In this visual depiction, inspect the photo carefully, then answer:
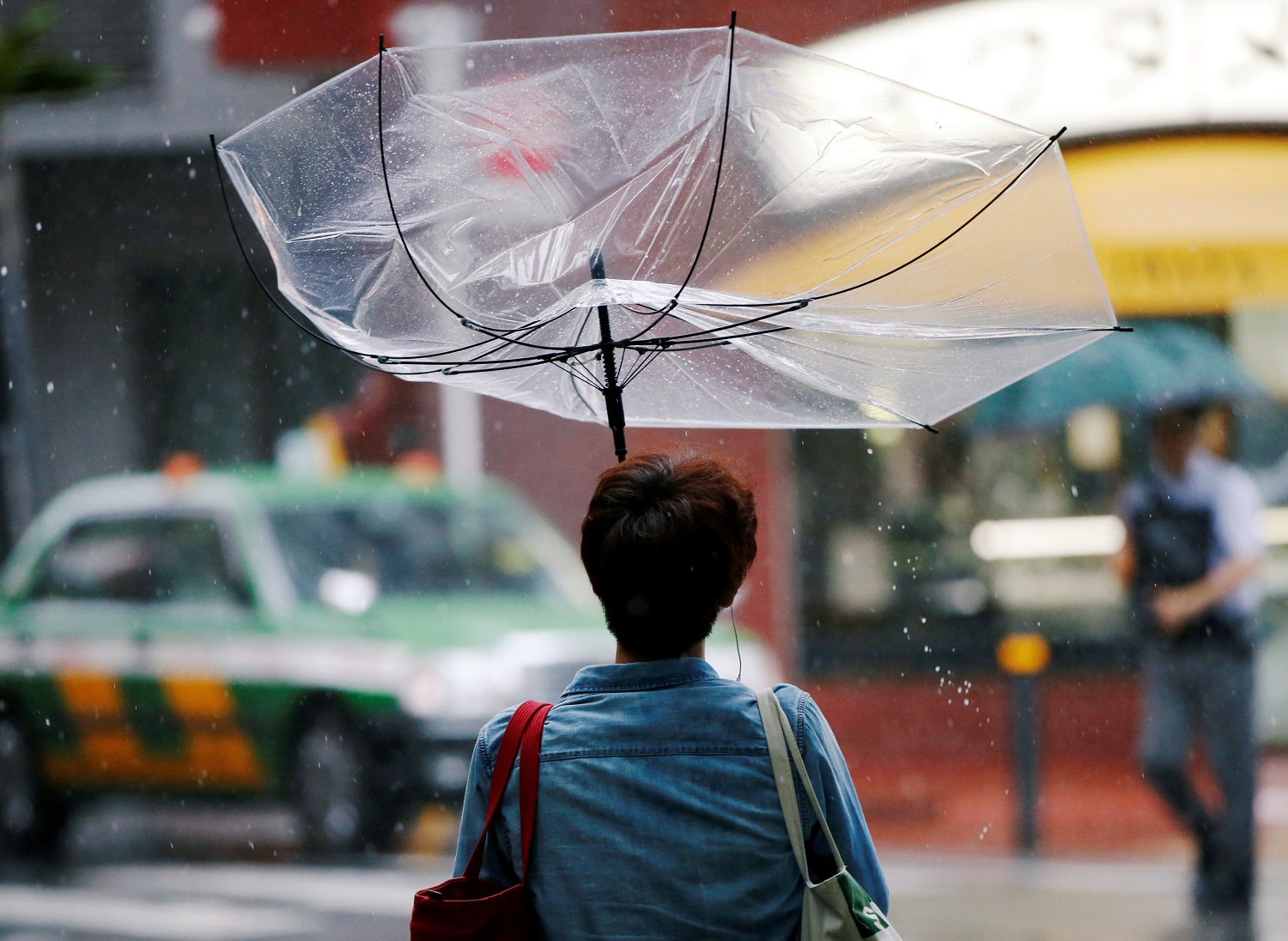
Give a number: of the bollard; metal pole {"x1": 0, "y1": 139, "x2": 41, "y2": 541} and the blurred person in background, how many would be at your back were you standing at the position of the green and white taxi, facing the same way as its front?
1

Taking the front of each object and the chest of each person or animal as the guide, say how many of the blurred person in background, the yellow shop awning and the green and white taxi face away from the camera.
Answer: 0

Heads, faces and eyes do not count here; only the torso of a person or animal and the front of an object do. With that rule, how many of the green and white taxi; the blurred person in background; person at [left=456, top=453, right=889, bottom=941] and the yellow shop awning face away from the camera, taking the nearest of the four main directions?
1

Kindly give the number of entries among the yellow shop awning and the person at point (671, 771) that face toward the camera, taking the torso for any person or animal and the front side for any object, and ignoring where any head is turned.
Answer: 1

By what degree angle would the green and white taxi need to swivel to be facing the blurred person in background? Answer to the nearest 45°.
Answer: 0° — it already faces them

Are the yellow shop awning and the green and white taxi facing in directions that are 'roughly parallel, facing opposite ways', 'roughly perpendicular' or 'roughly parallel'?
roughly perpendicular

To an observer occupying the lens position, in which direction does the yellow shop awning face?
facing the viewer

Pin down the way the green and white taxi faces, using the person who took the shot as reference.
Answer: facing the viewer and to the right of the viewer

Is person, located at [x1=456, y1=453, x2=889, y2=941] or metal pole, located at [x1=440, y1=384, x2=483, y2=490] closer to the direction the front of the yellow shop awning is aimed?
the person

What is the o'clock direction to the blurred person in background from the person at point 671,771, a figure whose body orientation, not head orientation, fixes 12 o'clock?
The blurred person in background is roughly at 1 o'clock from the person.

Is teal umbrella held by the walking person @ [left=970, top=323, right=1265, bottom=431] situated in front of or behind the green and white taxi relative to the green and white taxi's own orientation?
in front

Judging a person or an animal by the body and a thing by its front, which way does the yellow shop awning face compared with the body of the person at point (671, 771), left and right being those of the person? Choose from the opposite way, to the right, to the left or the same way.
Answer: the opposite way

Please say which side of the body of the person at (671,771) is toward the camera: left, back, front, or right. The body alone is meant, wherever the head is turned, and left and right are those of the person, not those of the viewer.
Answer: back

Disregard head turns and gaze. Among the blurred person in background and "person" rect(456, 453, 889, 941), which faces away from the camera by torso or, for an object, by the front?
the person

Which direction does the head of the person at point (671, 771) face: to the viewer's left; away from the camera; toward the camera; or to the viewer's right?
away from the camera

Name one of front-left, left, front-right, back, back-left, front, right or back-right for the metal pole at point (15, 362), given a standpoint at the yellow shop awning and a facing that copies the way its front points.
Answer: right

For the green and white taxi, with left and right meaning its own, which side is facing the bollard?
front
